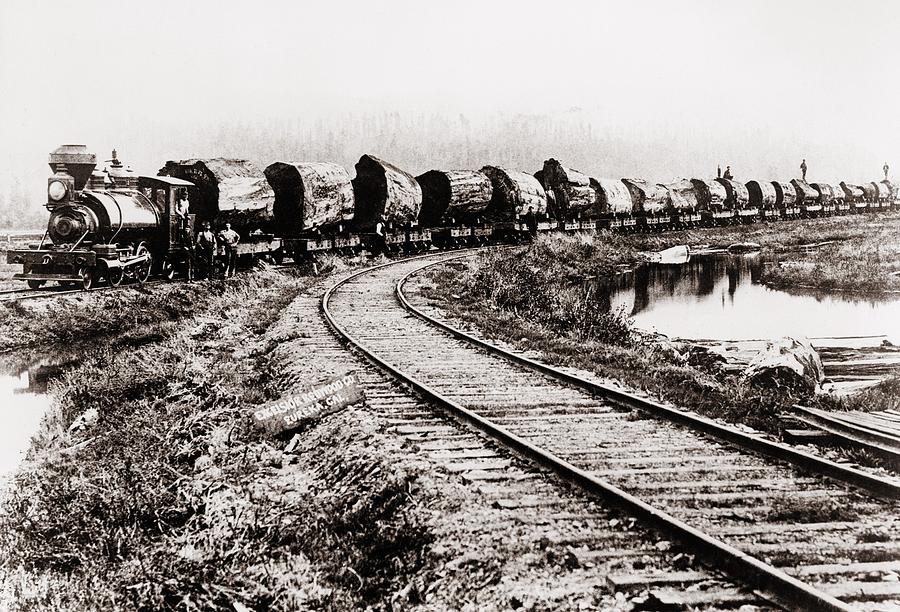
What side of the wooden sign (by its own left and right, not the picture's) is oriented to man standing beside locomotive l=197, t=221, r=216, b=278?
back

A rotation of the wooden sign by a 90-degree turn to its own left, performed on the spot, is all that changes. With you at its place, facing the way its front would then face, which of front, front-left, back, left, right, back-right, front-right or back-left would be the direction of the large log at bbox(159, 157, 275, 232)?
left

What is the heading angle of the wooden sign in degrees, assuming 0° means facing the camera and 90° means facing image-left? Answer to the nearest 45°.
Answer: approximately 0°

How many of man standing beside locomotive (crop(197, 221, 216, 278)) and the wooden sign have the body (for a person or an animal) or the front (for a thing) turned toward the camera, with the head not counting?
2

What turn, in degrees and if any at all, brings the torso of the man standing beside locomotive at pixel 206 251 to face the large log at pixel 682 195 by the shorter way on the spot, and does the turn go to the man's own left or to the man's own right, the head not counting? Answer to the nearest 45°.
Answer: approximately 135° to the man's own left

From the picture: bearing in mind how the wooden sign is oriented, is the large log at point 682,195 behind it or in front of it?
behind

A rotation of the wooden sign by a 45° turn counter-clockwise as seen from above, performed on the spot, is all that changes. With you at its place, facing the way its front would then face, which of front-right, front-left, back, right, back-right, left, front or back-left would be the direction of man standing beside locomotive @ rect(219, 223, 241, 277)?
back-left
